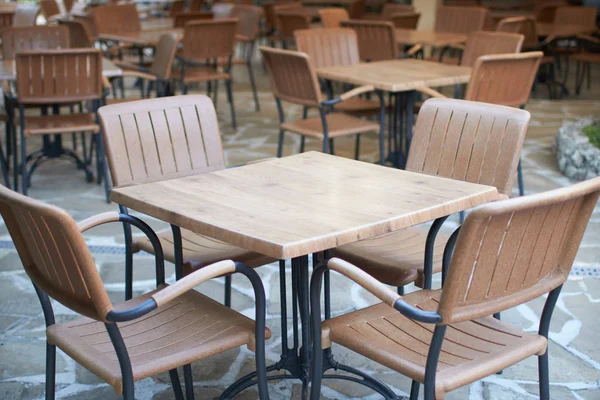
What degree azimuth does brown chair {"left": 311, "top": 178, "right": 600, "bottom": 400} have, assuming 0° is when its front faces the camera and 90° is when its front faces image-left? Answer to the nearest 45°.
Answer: approximately 135°

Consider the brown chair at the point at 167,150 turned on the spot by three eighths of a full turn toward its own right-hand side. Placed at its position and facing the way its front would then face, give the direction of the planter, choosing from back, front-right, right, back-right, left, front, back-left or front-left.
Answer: back-right

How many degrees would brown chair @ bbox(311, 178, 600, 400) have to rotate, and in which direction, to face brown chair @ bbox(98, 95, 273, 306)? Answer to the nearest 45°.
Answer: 0° — it already faces it

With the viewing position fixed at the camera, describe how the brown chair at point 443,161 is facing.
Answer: facing the viewer and to the left of the viewer

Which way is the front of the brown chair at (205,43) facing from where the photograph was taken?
facing away from the viewer and to the left of the viewer

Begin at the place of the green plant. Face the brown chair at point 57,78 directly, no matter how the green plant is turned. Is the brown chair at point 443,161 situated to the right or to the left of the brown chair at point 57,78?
left

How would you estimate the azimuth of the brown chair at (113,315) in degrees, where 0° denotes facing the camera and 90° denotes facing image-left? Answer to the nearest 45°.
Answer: approximately 225°

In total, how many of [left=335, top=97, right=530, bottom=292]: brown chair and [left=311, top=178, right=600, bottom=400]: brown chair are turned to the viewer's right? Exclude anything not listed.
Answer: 0

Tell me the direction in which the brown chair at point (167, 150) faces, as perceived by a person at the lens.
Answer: facing the viewer and to the right of the viewer

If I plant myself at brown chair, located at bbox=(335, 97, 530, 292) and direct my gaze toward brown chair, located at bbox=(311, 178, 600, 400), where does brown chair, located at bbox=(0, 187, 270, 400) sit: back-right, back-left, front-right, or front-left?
front-right

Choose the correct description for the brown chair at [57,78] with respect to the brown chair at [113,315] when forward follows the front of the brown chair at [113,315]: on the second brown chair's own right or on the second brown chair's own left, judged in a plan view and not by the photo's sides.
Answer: on the second brown chair's own left

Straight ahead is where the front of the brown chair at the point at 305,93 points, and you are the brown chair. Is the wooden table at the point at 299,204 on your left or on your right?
on your right

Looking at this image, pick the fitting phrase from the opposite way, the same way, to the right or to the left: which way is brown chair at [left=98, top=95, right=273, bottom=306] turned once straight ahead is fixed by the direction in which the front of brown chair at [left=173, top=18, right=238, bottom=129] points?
the opposite way

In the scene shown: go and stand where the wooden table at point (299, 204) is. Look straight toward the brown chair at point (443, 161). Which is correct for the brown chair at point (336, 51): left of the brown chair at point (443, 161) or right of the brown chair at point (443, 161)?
left

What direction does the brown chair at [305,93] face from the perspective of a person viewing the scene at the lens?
facing away from the viewer and to the right of the viewer
